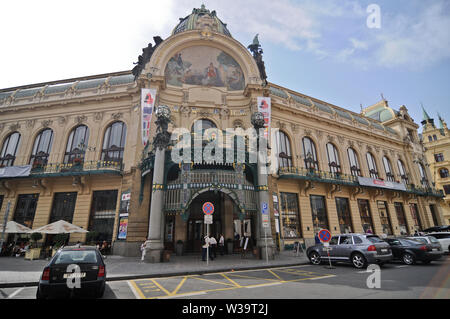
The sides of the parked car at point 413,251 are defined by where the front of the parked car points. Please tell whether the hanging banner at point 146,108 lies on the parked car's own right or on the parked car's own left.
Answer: on the parked car's own left

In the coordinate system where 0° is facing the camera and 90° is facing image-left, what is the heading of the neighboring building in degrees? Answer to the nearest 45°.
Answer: approximately 45°

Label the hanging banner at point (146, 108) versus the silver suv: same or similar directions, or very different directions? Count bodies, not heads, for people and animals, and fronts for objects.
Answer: very different directions

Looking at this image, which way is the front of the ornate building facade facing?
toward the camera

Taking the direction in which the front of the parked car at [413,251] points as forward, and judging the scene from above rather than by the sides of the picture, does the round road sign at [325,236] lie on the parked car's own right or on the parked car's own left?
on the parked car's own left

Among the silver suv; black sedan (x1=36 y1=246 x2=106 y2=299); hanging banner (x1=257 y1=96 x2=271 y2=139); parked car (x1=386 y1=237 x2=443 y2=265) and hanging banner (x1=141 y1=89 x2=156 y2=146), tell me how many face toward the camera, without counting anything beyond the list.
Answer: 2

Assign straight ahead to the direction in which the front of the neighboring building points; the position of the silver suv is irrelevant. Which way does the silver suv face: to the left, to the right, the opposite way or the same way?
to the right

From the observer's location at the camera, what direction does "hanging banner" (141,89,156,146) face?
facing the viewer

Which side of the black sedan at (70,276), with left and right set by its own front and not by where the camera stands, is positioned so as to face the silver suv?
right

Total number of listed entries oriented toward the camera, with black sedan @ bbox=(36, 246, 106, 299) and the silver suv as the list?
0

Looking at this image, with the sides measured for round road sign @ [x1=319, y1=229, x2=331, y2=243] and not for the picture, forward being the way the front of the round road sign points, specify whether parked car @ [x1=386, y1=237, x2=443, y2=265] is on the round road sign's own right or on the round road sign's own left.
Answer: on the round road sign's own left

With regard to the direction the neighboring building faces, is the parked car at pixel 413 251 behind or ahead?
ahead

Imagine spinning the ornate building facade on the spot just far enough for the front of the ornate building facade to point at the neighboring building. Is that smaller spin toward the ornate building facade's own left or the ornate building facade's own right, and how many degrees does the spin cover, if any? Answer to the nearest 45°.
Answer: approximately 135° to the ornate building facade's own left

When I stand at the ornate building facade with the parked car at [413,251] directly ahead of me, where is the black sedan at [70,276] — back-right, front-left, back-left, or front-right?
front-right

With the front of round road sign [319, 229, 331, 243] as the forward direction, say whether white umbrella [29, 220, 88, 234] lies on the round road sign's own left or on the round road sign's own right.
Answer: on the round road sign's own right

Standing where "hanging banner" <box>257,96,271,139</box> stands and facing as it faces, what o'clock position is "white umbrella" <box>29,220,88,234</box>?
The white umbrella is roughly at 2 o'clock from the hanging banner.
